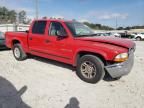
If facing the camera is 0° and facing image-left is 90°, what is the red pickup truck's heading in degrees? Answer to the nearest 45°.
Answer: approximately 315°
